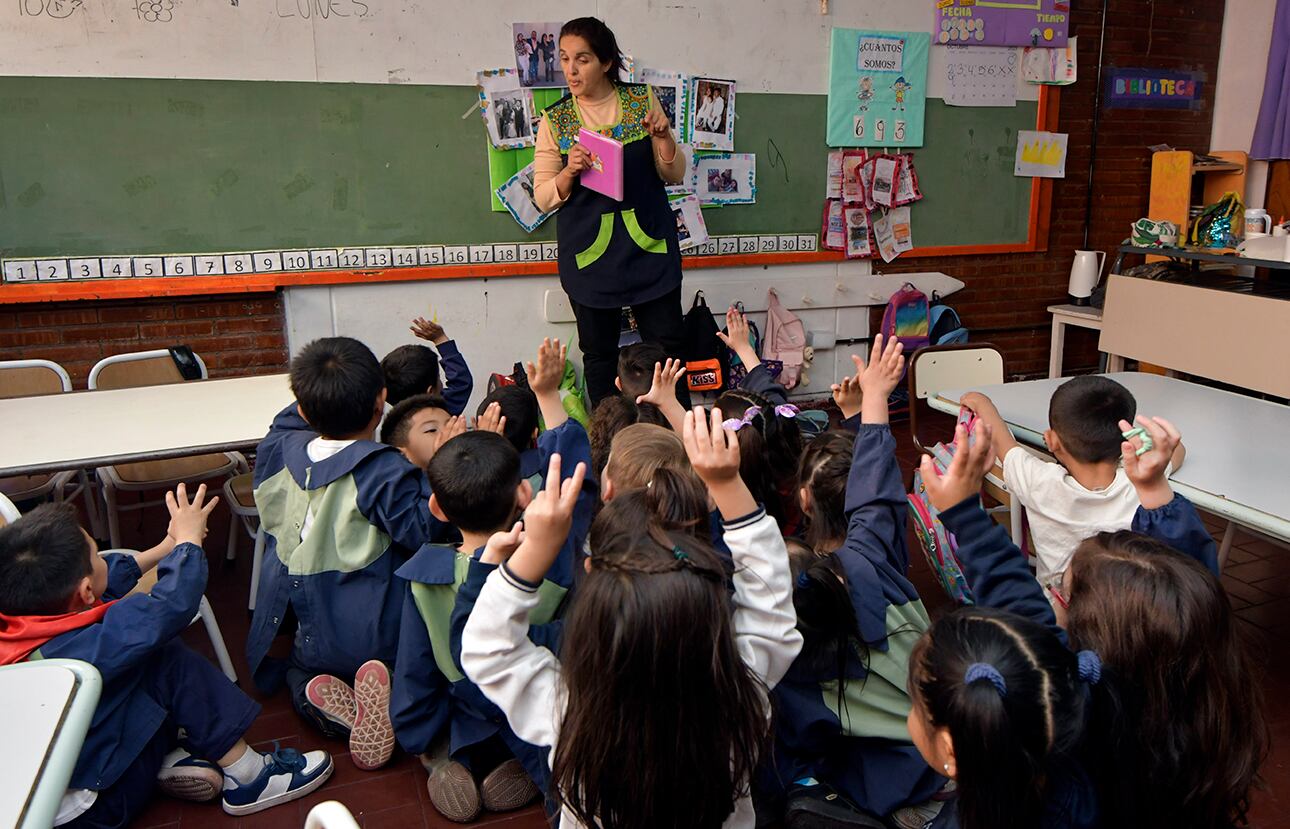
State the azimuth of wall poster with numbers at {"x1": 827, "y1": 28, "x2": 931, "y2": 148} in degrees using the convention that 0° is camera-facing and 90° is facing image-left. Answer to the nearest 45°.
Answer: approximately 0°

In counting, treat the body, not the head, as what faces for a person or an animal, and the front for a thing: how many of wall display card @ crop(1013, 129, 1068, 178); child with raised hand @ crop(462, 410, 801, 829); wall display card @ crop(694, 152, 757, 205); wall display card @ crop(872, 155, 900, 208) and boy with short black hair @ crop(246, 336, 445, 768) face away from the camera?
2

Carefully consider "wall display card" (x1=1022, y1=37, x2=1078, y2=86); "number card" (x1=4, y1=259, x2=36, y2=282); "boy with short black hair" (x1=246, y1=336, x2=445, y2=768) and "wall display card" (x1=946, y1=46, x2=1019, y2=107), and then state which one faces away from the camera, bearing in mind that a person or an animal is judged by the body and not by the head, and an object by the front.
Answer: the boy with short black hair

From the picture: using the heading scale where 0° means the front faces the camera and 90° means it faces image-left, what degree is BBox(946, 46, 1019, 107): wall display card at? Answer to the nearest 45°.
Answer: approximately 0°

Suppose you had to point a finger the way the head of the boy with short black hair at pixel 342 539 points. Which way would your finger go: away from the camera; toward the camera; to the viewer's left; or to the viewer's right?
away from the camera

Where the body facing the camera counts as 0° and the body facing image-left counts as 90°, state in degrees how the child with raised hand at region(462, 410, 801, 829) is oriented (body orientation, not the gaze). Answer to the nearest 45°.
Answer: approximately 180°

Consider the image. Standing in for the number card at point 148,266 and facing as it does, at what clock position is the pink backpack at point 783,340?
The pink backpack is roughly at 9 o'clock from the number card.

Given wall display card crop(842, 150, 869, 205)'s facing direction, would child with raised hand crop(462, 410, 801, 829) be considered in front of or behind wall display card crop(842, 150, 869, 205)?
in front

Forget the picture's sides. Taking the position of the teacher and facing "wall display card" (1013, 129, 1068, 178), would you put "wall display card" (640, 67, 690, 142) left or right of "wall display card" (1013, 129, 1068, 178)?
left
